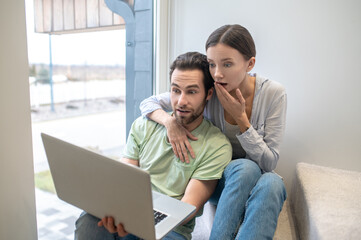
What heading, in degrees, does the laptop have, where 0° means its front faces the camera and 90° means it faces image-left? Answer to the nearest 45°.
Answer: approximately 225°

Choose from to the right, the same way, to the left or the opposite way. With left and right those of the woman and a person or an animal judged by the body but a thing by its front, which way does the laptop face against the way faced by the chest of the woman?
the opposite way

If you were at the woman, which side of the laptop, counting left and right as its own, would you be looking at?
front

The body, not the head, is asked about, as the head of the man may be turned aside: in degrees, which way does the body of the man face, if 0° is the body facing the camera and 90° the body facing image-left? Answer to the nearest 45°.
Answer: approximately 45°

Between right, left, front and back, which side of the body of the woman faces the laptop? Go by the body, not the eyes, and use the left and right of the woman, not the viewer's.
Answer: front

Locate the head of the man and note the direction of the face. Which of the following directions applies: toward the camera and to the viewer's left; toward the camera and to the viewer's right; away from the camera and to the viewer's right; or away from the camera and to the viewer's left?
toward the camera and to the viewer's left

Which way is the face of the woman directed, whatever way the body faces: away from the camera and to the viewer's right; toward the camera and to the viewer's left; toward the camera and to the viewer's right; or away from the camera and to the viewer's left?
toward the camera and to the viewer's left
